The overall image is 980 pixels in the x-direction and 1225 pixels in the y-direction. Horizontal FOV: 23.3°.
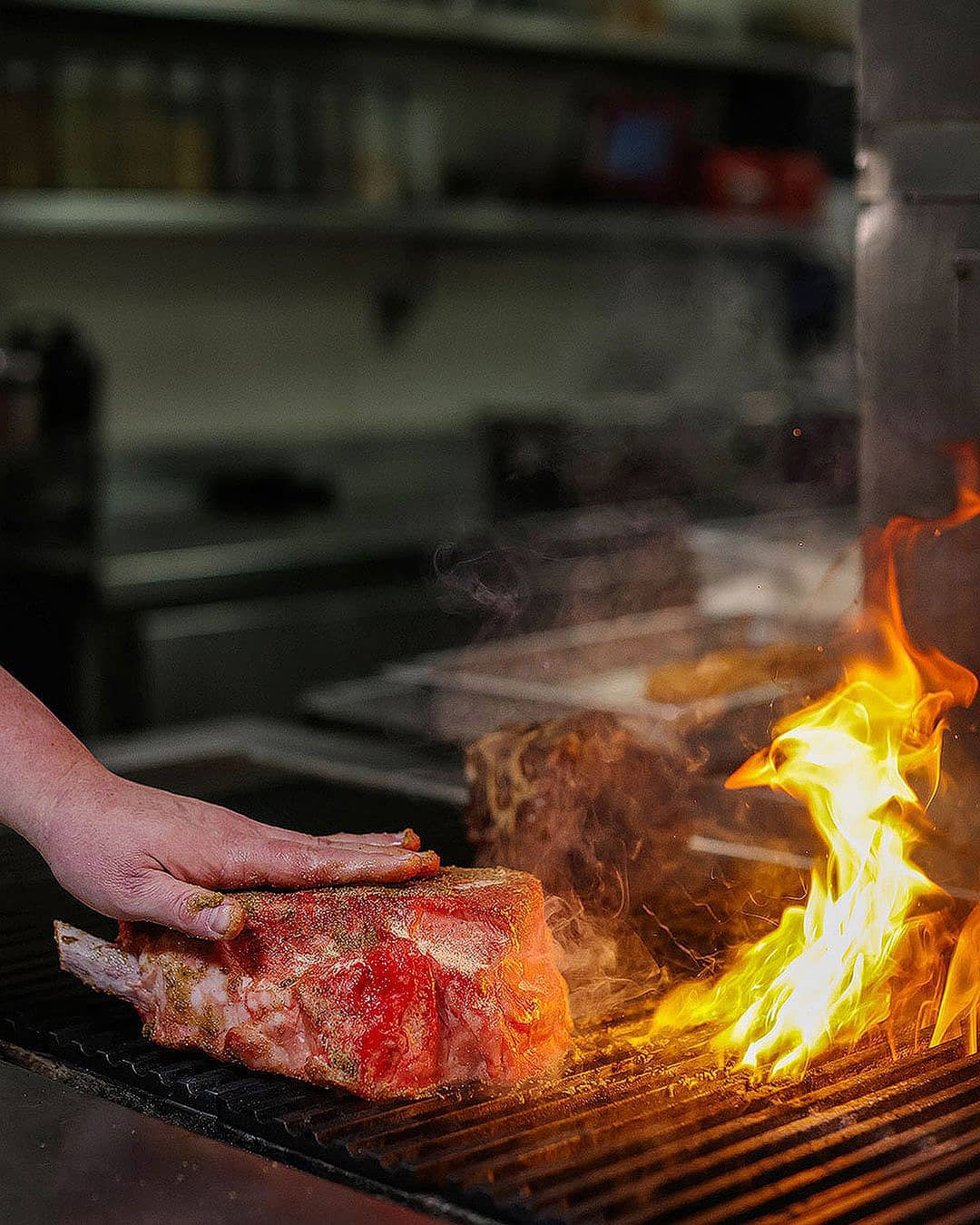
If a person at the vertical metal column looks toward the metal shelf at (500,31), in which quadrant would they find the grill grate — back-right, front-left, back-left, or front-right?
back-left

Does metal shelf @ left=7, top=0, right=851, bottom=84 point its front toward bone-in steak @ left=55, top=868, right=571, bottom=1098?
yes

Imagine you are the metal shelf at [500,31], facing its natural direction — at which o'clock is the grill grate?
The grill grate is roughly at 12 o'clock from the metal shelf.

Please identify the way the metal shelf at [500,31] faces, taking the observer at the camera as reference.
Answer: facing the viewer

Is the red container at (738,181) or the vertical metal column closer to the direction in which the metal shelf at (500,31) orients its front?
the vertical metal column

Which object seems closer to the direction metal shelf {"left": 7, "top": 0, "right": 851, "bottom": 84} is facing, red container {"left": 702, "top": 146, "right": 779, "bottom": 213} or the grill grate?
the grill grate
